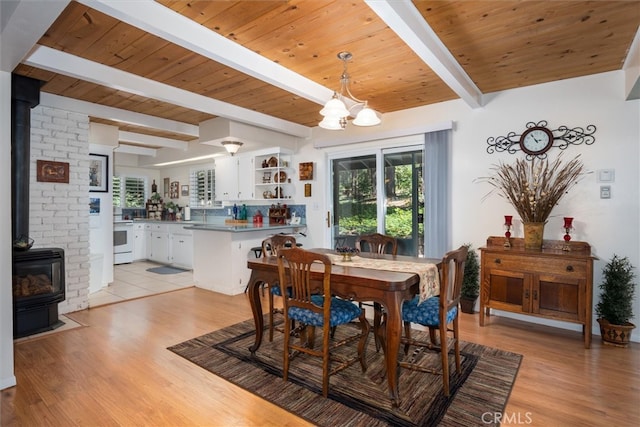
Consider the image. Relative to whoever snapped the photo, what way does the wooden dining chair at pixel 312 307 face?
facing away from the viewer and to the right of the viewer

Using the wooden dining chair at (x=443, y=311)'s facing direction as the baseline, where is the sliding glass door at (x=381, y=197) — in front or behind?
in front

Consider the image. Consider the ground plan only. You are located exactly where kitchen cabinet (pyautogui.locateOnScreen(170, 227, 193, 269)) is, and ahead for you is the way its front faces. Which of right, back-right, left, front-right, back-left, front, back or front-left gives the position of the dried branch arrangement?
left

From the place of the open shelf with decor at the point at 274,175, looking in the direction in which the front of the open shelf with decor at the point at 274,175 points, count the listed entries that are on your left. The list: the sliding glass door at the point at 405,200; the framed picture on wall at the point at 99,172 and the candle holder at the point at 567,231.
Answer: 2

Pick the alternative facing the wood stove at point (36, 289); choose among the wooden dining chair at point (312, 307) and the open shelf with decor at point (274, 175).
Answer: the open shelf with decor

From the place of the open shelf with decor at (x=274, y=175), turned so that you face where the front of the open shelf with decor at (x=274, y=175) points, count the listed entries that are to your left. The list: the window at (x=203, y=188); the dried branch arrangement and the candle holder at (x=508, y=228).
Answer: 2

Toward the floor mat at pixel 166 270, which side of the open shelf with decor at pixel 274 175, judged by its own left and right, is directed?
right

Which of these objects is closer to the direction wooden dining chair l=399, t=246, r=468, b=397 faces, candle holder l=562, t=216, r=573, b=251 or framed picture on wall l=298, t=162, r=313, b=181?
the framed picture on wall

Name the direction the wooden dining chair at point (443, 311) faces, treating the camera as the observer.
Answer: facing away from the viewer and to the left of the viewer
